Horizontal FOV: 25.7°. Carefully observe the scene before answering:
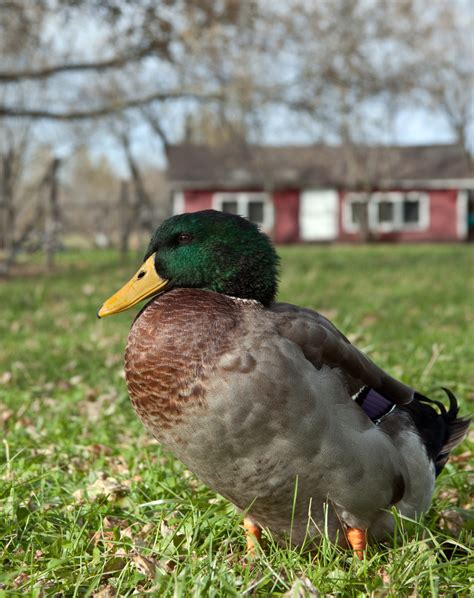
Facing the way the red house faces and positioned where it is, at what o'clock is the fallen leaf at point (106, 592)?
The fallen leaf is roughly at 12 o'clock from the red house.

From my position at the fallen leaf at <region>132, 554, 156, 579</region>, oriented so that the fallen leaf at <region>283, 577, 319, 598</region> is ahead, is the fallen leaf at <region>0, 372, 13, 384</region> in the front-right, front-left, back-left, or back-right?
back-left

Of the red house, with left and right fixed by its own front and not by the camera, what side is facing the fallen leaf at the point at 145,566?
front

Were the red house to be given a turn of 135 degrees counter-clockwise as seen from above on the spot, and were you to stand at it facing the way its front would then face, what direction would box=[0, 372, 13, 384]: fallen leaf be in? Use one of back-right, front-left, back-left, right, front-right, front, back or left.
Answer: back-right

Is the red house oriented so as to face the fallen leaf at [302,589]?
yes

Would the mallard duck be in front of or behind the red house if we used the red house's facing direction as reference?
in front

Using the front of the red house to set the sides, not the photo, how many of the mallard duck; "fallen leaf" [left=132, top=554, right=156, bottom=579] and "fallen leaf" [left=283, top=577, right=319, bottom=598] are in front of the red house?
3

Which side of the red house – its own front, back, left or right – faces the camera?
front
